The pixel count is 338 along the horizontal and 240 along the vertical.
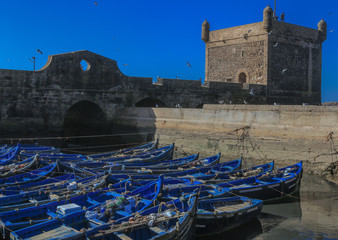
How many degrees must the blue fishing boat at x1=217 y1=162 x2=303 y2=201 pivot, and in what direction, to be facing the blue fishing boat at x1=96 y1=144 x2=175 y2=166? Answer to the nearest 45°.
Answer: approximately 135° to its left

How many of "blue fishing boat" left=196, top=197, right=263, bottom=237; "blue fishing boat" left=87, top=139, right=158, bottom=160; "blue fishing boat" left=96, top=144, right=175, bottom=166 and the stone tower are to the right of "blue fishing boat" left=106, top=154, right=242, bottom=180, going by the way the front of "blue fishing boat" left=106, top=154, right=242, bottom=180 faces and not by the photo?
1

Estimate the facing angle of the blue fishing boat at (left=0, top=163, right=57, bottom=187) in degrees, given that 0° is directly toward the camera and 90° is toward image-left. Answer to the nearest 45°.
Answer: approximately 270°

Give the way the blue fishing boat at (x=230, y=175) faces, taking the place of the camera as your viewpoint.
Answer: facing to the right of the viewer

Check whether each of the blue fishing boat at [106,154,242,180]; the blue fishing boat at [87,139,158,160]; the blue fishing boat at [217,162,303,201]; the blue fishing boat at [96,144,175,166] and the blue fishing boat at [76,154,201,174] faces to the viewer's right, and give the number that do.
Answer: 5

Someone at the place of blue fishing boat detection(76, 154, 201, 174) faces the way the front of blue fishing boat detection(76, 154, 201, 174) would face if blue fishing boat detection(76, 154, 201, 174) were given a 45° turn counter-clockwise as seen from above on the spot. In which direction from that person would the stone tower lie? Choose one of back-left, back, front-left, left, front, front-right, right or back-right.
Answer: front

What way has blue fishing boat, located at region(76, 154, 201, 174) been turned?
to the viewer's right

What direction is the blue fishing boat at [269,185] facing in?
to the viewer's right

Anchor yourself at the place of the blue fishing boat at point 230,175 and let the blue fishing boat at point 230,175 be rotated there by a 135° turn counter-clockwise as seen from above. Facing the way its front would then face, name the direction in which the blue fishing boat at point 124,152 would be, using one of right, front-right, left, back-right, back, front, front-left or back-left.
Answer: front

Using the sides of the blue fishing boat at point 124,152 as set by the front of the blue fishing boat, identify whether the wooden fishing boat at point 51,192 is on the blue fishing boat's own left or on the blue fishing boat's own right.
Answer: on the blue fishing boat's own right

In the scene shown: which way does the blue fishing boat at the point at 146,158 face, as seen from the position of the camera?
facing to the right of the viewer

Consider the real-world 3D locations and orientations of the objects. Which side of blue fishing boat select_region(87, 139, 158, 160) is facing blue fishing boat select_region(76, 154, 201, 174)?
right

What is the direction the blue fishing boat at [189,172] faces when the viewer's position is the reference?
facing to the right of the viewer

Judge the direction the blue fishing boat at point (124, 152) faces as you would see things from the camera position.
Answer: facing to the right of the viewer

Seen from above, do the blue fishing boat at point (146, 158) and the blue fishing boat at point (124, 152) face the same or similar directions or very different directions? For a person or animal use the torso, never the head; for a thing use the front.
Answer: same or similar directions

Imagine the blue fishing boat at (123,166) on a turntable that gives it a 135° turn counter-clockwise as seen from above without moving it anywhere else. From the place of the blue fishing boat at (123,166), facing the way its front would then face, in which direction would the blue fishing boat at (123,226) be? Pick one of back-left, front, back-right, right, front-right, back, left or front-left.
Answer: back-left

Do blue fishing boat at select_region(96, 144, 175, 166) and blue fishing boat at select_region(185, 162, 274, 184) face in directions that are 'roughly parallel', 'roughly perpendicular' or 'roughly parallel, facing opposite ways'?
roughly parallel

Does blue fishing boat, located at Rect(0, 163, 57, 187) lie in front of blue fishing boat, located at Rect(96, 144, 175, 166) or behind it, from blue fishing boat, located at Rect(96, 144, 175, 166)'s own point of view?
behind

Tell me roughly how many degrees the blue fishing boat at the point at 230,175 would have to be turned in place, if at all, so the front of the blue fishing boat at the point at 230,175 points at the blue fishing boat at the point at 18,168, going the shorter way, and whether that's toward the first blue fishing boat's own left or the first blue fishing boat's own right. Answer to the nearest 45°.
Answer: approximately 180°
